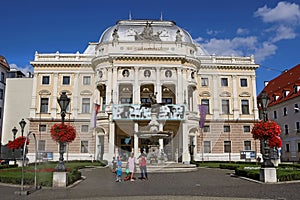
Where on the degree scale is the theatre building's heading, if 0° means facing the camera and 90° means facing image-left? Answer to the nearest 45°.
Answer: approximately 0°
